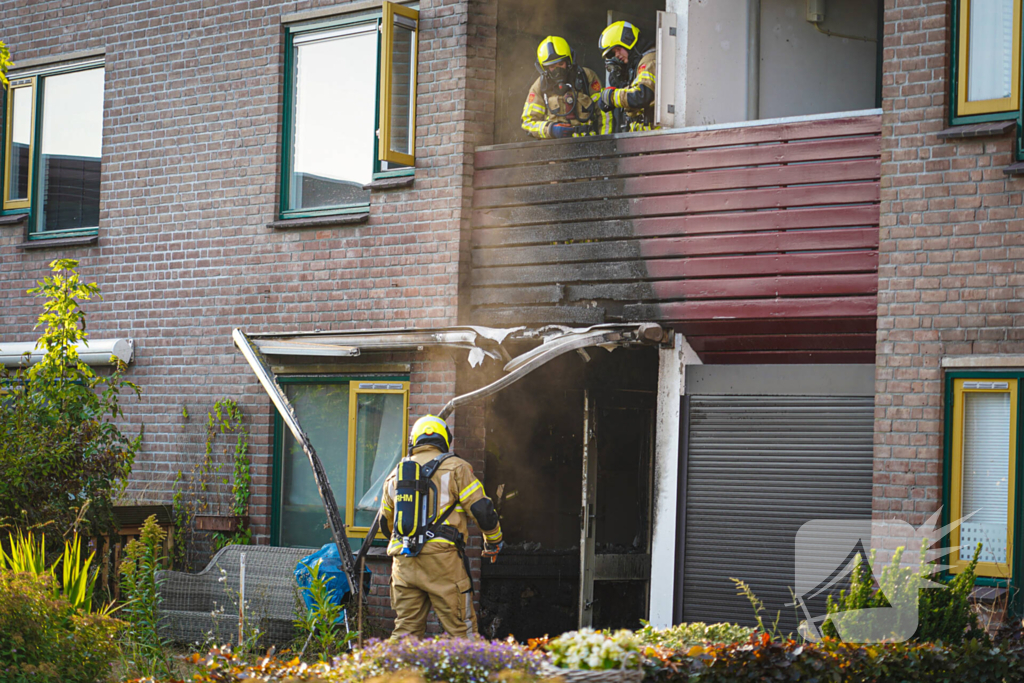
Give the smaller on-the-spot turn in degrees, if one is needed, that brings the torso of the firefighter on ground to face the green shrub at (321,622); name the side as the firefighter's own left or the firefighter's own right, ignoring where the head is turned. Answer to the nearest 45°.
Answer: approximately 90° to the firefighter's own left

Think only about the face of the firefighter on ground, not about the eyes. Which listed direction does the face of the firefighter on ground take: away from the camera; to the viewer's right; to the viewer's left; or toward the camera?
away from the camera

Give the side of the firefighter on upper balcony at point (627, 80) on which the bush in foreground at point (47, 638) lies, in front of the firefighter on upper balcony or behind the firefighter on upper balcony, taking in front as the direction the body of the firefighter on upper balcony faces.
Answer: in front

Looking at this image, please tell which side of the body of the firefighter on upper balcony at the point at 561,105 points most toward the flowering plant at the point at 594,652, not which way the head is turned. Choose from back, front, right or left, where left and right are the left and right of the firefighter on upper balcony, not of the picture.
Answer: front

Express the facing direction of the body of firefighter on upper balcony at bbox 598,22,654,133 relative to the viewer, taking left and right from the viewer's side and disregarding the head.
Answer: facing the viewer and to the left of the viewer

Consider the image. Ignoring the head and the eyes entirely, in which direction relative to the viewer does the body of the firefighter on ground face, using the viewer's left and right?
facing away from the viewer and to the right of the viewer

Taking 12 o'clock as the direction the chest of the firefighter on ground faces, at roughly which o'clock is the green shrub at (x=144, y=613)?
The green shrub is roughly at 8 o'clock from the firefighter on ground.

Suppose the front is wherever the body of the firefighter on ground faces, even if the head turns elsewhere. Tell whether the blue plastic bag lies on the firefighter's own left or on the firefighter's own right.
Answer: on the firefighter's own left

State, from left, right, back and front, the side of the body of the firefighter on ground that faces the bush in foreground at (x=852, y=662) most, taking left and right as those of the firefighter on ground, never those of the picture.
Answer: right
